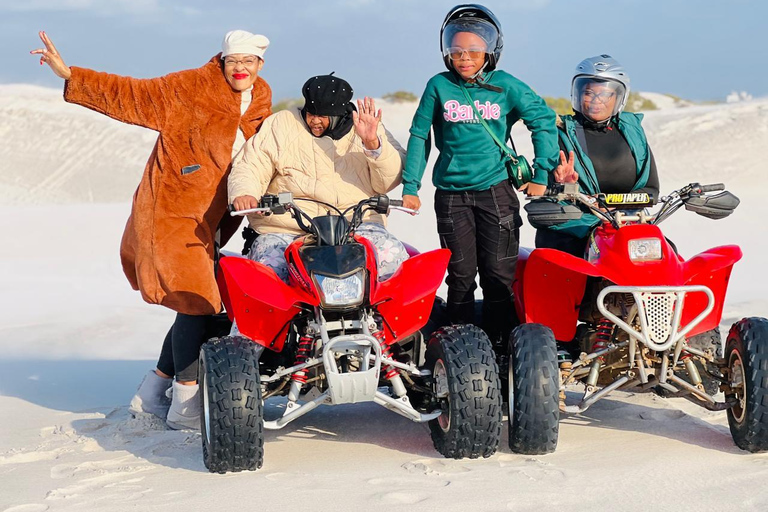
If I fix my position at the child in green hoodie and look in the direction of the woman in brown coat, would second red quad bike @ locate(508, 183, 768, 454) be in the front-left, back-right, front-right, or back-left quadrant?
back-left

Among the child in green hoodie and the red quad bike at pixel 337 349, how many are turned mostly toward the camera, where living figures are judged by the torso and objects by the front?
2

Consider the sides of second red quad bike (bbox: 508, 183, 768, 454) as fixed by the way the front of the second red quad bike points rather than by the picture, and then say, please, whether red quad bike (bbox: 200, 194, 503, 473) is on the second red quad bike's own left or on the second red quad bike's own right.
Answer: on the second red quad bike's own right

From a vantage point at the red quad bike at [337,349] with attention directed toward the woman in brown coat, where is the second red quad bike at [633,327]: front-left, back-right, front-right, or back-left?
back-right

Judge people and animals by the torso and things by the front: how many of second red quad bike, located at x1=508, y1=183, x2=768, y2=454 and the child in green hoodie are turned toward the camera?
2
